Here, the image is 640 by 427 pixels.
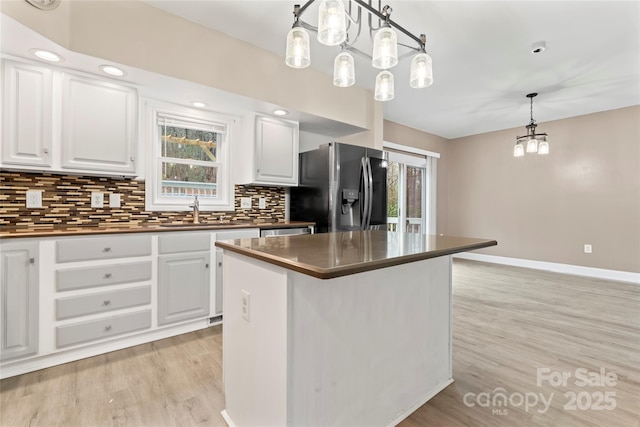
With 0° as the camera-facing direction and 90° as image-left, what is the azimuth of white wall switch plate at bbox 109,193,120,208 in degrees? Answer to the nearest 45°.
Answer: approximately 0°

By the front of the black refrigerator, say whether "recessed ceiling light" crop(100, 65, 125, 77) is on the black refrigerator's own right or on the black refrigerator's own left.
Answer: on the black refrigerator's own right

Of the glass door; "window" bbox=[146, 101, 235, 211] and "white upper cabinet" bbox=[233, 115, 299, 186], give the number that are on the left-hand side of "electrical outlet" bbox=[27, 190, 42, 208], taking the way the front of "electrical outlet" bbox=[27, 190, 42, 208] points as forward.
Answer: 3

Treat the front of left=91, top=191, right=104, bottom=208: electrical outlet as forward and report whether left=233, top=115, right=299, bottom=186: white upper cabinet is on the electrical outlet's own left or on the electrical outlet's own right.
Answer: on the electrical outlet's own left

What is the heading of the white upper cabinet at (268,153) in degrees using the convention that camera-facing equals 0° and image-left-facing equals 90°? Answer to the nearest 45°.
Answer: approximately 315°

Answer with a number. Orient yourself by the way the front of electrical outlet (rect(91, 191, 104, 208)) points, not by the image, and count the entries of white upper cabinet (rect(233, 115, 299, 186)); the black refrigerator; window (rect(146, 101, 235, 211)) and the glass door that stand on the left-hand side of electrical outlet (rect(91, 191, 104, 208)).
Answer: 4
